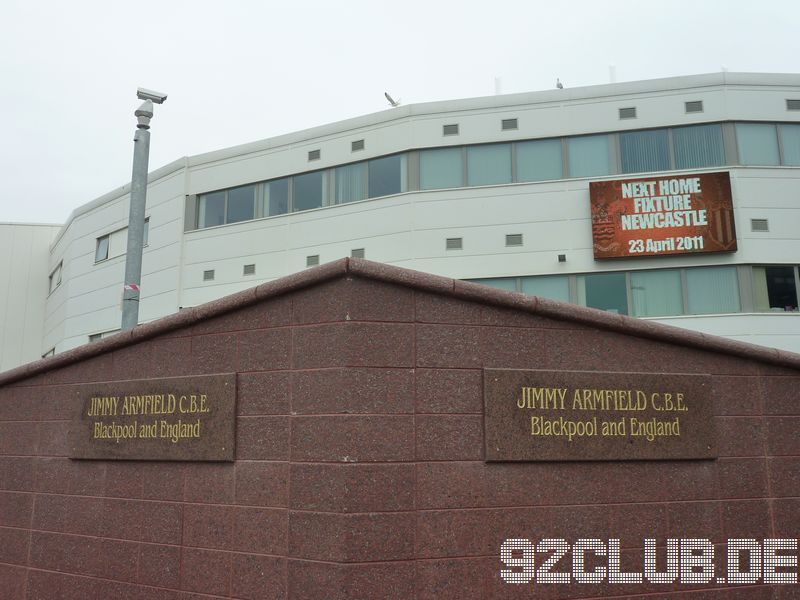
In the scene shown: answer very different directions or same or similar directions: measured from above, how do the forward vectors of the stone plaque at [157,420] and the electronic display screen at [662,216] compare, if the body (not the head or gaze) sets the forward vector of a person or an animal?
same or similar directions

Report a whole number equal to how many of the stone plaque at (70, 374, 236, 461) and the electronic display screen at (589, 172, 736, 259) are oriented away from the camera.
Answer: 0

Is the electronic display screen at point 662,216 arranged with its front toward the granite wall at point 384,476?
yes

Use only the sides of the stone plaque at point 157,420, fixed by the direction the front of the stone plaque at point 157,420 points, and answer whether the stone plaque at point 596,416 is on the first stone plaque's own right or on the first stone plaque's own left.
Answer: on the first stone plaque's own left

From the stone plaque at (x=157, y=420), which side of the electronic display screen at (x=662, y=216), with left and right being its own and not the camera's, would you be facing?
front

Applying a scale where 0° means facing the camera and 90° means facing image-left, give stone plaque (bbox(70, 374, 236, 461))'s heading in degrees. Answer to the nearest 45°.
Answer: approximately 45°

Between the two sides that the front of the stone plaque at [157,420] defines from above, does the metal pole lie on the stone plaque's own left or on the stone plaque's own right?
on the stone plaque's own right

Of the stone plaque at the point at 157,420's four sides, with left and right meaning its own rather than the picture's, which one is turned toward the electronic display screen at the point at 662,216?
back

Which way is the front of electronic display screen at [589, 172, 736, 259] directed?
toward the camera

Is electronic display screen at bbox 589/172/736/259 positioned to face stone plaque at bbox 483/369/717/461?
yes

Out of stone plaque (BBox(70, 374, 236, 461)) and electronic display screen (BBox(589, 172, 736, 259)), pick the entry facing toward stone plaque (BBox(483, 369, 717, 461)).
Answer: the electronic display screen

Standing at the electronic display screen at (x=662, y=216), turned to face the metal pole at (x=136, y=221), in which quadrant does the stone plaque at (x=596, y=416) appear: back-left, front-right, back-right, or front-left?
front-left

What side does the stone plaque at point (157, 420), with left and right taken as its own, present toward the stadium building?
back
